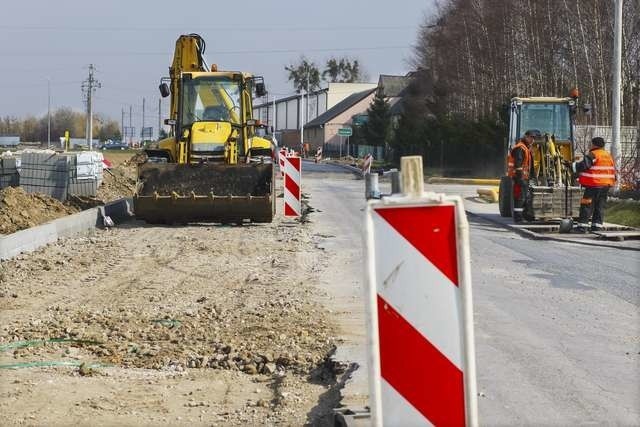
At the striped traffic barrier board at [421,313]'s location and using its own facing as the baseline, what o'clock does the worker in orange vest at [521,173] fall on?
The worker in orange vest is roughly at 6 o'clock from the striped traffic barrier board.

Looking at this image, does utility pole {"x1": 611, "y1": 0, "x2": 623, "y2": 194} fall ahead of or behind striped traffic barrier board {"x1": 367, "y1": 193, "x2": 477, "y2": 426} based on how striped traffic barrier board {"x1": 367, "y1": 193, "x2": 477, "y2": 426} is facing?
behind

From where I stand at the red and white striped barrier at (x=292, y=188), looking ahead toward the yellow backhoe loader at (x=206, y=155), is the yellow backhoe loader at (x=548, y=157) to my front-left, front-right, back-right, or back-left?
back-right

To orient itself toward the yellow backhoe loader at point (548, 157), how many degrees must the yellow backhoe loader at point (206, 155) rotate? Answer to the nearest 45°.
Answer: approximately 90° to its left

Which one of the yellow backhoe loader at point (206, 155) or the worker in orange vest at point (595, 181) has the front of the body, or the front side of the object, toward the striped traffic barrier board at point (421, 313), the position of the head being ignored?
the yellow backhoe loader
